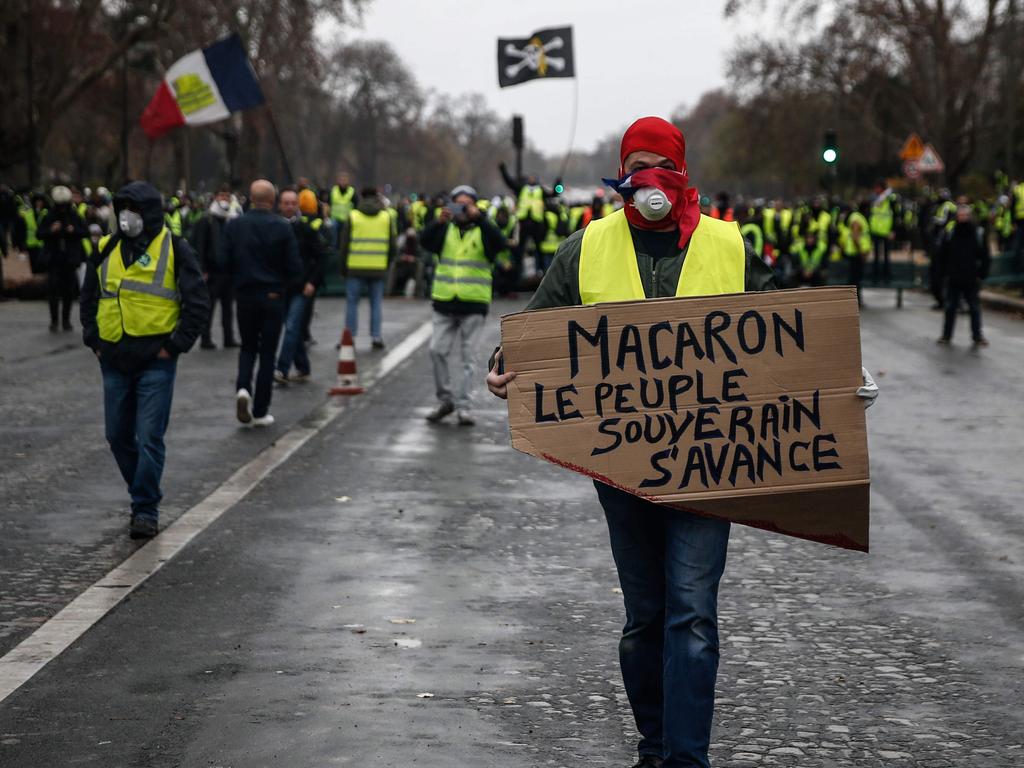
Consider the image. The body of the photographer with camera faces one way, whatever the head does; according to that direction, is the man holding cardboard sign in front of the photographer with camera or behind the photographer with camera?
in front

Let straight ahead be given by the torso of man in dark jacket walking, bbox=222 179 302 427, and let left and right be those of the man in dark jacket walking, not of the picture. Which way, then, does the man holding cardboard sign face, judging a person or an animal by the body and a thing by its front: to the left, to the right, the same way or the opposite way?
the opposite way

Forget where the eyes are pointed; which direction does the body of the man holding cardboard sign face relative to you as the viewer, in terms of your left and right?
facing the viewer

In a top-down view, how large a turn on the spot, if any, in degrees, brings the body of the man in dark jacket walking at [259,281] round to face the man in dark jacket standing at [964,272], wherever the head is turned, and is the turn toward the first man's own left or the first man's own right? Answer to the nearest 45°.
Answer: approximately 45° to the first man's own right

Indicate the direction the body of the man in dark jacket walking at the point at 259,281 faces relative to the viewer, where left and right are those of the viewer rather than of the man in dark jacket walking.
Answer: facing away from the viewer

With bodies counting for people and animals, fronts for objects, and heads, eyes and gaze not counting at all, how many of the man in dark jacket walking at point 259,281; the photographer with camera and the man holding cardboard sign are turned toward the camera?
2

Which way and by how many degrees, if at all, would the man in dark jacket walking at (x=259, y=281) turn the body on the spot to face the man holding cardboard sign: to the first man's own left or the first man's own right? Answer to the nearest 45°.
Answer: approximately 180°

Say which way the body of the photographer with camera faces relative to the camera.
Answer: toward the camera

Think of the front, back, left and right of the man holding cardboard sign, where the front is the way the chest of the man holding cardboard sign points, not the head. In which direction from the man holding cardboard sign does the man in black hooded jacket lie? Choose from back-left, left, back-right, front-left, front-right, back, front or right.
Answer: back-right

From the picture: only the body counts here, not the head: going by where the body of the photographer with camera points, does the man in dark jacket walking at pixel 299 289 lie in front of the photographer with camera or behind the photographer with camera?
behind

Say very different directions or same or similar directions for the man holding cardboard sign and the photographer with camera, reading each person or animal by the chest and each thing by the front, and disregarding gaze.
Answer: same or similar directions

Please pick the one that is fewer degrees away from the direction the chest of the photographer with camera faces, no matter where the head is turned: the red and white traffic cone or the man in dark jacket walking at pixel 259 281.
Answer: the man in dark jacket walking

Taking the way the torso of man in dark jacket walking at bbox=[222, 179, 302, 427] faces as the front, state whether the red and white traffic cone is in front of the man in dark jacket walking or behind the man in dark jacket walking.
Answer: in front
